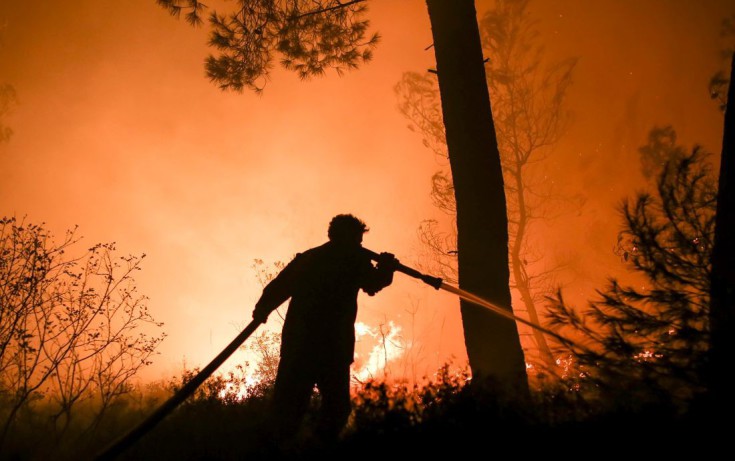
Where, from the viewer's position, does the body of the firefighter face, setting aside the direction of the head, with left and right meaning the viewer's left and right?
facing away from the viewer and to the right of the viewer

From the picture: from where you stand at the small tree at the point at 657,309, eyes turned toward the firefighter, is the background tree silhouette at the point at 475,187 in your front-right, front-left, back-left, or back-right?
front-right

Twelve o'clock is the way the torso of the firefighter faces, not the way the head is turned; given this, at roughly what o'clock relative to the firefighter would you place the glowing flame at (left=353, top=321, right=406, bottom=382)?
The glowing flame is roughly at 11 o'clock from the firefighter.

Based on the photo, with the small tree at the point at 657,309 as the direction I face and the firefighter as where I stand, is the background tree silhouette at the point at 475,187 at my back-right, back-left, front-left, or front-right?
front-left

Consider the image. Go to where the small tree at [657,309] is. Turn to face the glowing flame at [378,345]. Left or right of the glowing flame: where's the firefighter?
left
